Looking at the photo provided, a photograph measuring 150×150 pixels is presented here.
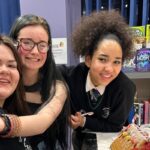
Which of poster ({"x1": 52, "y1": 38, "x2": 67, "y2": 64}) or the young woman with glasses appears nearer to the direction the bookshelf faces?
the young woman with glasses

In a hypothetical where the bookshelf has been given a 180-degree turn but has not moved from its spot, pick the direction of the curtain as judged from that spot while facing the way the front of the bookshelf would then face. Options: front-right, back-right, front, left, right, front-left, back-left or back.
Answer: left

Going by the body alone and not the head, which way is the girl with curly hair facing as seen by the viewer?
toward the camera

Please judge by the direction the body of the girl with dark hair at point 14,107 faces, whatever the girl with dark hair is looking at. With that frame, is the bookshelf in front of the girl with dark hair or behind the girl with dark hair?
behind

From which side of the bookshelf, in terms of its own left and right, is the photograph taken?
front

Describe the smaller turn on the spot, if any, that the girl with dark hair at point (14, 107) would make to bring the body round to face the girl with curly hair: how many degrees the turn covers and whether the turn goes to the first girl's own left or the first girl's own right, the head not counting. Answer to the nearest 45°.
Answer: approximately 135° to the first girl's own left

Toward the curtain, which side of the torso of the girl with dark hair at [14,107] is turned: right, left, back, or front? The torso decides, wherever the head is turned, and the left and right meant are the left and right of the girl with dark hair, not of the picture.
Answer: back

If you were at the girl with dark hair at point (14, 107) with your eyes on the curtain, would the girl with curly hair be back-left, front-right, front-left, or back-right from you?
front-right

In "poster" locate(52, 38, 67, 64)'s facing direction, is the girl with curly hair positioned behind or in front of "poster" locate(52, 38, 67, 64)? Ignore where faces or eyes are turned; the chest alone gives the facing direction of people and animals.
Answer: in front

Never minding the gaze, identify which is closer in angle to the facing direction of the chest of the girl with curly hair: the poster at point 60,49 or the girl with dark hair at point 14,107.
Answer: the girl with dark hair

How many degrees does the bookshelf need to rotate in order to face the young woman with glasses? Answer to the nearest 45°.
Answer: approximately 45° to its right

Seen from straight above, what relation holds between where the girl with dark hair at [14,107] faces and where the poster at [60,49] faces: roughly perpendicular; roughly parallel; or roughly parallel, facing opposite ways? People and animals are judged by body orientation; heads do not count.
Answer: roughly parallel

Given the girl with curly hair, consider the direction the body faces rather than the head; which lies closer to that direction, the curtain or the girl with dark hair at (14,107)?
the girl with dark hair
